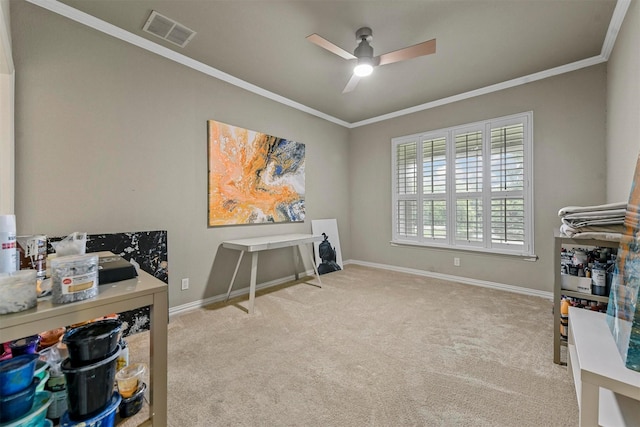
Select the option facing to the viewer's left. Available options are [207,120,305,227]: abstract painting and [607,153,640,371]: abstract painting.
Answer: [607,153,640,371]: abstract painting

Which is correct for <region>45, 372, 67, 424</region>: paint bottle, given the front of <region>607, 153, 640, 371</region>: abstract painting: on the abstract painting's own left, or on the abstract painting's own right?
on the abstract painting's own left

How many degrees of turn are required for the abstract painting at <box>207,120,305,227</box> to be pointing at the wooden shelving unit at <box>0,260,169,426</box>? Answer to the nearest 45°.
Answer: approximately 45° to its right

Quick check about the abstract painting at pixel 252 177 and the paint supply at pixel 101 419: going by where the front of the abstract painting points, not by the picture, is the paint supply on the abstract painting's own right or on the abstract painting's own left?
on the abstract painting's own right

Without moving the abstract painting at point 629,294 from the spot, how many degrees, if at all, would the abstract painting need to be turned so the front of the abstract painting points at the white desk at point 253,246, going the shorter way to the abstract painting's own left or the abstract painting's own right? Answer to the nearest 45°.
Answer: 0° — it already faces it

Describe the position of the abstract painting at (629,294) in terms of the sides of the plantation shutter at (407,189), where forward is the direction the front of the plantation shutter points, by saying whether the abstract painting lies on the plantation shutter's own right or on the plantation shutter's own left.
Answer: on the plantation shutter's own left

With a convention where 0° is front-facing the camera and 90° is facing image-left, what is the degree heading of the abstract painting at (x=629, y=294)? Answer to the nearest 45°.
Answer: approximately 90°

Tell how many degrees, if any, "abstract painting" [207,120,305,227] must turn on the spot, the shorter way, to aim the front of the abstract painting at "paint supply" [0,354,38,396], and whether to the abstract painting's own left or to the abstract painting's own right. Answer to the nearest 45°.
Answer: approximately 45° to the abstract painting's own right

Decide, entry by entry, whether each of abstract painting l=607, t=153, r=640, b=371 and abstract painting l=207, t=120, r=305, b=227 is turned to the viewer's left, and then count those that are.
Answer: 1

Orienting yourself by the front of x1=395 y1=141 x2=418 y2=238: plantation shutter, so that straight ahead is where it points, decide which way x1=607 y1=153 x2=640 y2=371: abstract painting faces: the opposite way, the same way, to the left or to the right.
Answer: to the right

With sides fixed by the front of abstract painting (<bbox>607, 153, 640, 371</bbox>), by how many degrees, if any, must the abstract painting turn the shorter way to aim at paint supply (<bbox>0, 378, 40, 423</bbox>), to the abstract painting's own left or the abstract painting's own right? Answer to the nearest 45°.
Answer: approximately 45° to the abstract painting's own left

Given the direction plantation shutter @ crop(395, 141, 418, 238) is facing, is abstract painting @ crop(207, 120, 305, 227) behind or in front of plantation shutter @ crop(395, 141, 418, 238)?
in front

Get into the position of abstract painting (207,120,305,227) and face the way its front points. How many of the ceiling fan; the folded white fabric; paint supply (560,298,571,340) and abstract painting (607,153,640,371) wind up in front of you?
4

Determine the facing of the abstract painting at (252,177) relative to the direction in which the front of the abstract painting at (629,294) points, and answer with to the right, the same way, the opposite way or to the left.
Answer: the opposite way

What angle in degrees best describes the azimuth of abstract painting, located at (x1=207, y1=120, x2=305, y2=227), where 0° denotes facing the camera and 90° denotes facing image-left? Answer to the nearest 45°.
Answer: approximately 315°

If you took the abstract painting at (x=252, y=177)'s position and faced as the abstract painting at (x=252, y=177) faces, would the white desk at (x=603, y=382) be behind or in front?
in front

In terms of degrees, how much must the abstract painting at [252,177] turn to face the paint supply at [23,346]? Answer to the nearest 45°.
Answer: approximately 45° to its right
